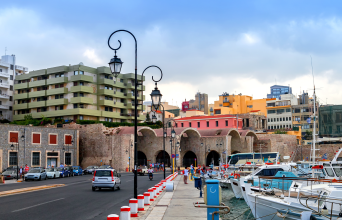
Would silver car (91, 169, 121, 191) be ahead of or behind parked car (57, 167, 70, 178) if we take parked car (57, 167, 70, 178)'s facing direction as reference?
ahead

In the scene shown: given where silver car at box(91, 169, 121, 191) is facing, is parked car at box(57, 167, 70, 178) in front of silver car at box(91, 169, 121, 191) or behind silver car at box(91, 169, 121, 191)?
in front

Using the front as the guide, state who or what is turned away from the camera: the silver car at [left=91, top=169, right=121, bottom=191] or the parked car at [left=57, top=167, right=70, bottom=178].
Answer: the silver car

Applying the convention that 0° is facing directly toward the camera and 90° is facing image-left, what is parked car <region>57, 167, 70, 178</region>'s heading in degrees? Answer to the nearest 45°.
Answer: approximately 45°

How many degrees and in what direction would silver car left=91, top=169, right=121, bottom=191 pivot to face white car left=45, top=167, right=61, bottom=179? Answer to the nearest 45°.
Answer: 0° — it already faces it

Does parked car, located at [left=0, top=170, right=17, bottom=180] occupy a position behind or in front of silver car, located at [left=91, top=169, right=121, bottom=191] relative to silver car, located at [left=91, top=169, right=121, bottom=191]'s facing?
in front

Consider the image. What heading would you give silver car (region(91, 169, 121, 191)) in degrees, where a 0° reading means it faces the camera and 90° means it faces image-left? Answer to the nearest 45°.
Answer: approximately 180°

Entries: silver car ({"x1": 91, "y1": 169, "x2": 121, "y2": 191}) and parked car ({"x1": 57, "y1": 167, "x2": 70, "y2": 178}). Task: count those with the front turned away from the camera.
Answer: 1
